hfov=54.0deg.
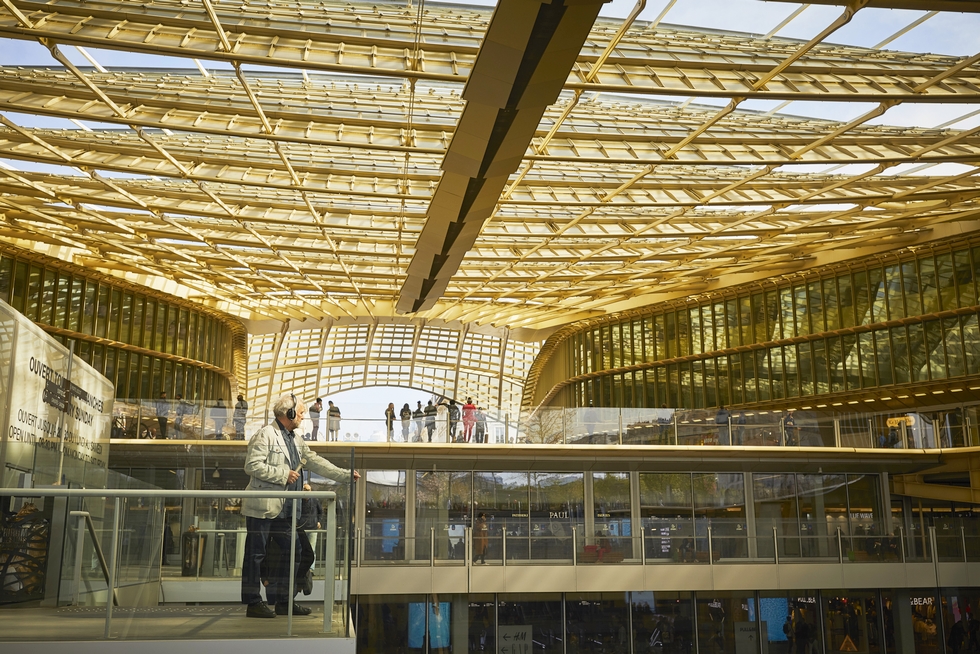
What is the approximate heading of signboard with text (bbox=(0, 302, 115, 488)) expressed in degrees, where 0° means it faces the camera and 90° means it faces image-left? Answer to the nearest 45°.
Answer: approximately 315°

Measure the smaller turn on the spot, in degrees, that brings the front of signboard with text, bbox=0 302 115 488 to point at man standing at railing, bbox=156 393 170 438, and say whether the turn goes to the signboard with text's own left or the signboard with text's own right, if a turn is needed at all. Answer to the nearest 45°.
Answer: approximately 135° to the signboard with text's own left

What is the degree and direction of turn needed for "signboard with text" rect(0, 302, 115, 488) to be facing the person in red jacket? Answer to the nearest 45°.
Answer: approximately 90° to its left

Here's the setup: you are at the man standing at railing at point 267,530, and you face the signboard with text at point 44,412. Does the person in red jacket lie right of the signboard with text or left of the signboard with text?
right

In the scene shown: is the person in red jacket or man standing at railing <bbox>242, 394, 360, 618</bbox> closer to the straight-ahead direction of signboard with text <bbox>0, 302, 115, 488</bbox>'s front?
the man standing at railing
